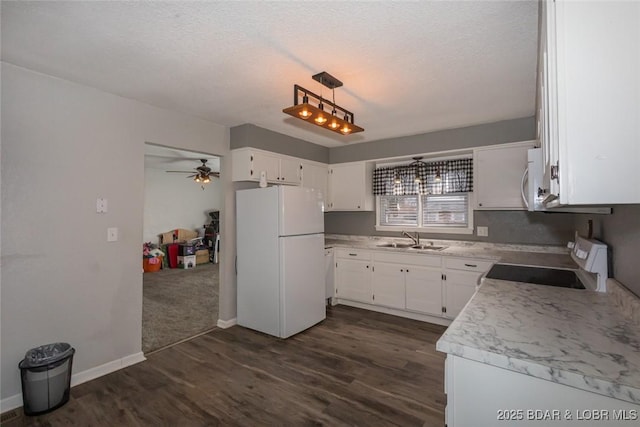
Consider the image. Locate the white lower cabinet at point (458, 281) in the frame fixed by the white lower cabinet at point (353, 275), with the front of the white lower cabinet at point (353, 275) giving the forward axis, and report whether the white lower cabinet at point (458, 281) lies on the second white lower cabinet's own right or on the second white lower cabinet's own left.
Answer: on the second white lower cabinet's own left

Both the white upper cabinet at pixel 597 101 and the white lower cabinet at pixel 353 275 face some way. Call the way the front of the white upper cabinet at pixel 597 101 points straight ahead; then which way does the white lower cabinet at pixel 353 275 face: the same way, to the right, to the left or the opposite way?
to the left

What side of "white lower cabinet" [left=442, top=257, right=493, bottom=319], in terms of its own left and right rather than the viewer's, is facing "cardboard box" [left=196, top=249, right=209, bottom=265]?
right

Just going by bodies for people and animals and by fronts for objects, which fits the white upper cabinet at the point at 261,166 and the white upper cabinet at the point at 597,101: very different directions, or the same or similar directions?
very different directions

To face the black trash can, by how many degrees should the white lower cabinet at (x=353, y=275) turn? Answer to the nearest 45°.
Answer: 0° — it already faces it

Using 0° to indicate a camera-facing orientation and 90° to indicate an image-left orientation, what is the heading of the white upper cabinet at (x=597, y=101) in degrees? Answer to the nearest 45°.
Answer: approximately 90°

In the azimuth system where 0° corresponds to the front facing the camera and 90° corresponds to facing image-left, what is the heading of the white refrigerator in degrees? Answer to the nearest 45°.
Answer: approximately 315°

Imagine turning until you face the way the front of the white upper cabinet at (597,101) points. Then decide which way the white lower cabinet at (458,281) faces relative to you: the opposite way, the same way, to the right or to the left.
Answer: to the left

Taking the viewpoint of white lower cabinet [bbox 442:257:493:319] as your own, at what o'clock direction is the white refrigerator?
The white refrigerator is roughly at 2 o'clock from the white lower cabinet.

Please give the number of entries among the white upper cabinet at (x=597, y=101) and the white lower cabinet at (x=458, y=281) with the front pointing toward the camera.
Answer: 1
